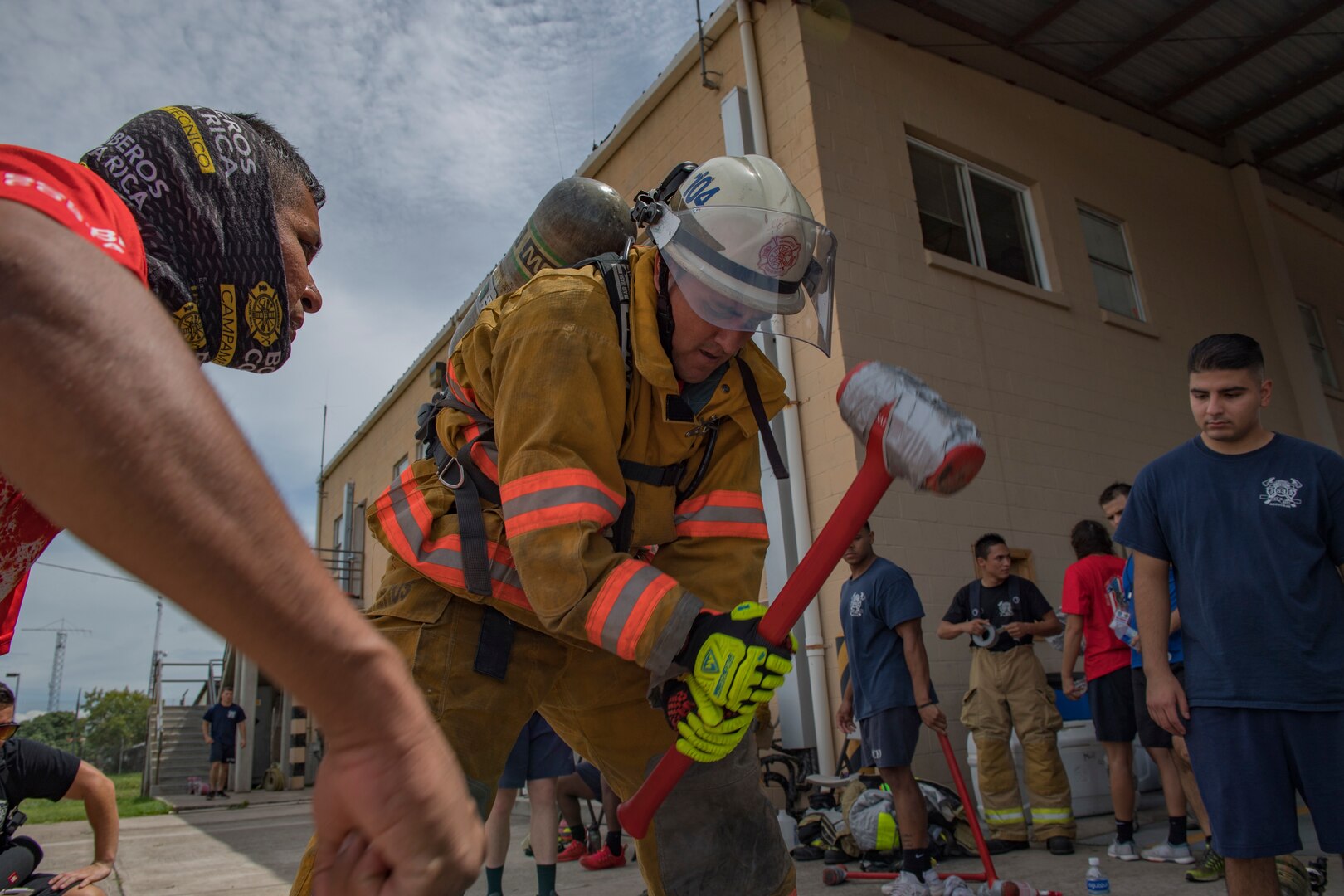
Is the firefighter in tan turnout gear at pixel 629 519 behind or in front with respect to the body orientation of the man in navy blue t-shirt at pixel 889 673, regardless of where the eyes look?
in front

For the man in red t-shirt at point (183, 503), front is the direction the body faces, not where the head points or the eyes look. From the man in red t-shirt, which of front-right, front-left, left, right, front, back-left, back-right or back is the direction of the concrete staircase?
left

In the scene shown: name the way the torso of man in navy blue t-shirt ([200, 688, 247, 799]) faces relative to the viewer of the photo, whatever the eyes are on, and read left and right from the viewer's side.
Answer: facing the viewer

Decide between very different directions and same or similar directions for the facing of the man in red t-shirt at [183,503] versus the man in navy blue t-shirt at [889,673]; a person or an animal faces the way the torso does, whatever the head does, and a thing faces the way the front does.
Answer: very different directions

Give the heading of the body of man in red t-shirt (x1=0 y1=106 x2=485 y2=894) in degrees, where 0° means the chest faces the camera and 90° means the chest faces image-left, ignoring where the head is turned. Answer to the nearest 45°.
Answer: approximately 270°

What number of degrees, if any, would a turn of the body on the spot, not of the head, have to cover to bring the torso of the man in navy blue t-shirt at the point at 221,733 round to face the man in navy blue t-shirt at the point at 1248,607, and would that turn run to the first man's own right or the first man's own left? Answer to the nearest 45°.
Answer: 0° — they already face them

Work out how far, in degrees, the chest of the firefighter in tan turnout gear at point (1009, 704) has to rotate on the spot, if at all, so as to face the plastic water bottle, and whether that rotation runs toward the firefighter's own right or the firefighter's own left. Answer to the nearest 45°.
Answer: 0° — they already face it

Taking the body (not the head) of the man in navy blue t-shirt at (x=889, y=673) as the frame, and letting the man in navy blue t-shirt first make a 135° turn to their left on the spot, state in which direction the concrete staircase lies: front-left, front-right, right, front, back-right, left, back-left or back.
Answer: back-left

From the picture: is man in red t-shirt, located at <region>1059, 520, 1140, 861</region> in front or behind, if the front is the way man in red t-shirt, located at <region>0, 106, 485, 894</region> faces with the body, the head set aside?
in front

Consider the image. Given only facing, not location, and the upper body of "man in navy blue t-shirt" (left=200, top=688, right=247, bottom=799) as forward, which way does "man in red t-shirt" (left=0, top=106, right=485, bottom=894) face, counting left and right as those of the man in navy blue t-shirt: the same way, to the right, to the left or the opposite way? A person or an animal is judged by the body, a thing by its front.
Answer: to the left

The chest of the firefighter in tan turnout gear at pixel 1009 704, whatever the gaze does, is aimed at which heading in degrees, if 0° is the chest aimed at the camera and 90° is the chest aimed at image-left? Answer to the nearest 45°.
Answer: approximately 0°

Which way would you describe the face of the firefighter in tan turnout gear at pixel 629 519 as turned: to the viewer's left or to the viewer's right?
to the viewer's right

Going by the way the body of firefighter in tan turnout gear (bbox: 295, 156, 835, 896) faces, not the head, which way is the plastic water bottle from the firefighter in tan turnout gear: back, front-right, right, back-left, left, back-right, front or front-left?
left
